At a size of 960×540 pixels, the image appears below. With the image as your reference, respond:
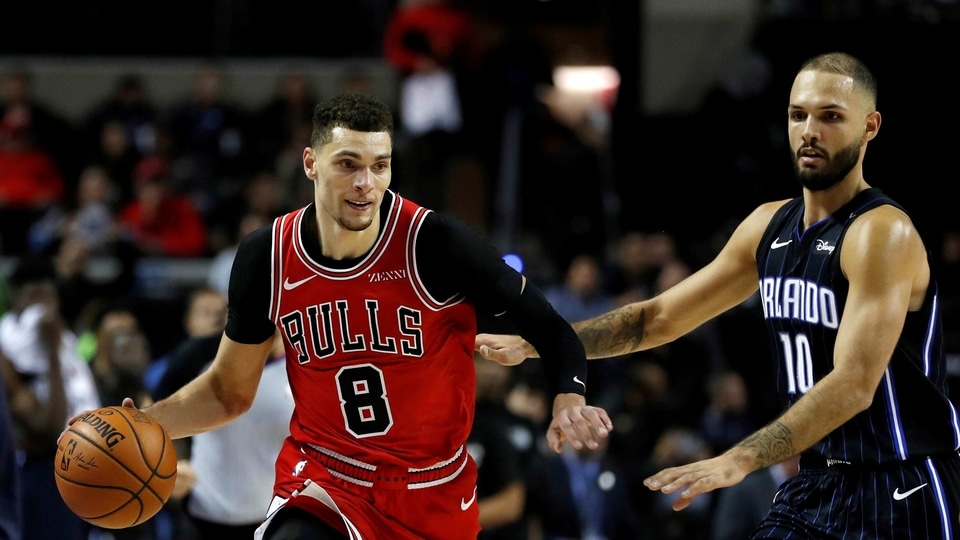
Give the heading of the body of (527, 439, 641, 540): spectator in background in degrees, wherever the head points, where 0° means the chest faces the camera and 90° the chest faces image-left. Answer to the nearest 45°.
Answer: approximately 0°

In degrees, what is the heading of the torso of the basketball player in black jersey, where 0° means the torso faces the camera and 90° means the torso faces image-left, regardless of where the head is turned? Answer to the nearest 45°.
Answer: approximately 45°

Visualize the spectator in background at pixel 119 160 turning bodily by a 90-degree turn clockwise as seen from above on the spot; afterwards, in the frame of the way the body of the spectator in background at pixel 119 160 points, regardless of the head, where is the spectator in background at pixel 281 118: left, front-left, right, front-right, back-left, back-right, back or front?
back

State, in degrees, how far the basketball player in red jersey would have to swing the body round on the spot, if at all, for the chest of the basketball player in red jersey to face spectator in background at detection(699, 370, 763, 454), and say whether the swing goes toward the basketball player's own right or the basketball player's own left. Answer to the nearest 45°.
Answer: approximately 135° to the basketball player's own left

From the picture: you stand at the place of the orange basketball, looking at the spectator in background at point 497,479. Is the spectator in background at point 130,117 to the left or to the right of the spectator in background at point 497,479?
left

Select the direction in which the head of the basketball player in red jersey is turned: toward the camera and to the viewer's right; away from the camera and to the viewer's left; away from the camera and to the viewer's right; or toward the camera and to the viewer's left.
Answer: toward the camera and to the viewer's right

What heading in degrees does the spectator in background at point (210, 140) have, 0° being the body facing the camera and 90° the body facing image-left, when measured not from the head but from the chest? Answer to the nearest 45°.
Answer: approximately 0°

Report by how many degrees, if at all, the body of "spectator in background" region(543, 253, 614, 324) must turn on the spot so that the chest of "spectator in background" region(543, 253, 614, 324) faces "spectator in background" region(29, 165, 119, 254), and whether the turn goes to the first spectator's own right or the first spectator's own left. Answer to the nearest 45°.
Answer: approximately 90° to the first spectator's own right

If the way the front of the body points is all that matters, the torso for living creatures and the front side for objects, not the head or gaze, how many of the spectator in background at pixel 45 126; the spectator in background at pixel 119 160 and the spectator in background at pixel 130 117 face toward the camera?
3

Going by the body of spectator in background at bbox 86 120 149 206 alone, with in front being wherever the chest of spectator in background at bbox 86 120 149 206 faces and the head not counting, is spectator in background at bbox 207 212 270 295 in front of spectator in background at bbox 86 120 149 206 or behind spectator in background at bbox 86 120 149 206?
in front

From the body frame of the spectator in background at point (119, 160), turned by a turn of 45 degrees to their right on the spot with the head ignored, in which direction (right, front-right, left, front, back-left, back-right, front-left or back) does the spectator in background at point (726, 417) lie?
left
